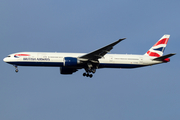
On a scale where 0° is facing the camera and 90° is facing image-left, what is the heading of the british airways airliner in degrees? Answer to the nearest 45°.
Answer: approximately 90°
